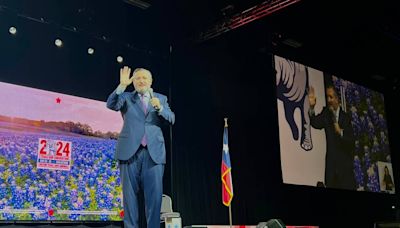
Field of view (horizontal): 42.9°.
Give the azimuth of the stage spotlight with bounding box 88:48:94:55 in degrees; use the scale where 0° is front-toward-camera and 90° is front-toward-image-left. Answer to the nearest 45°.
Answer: approximately 0°

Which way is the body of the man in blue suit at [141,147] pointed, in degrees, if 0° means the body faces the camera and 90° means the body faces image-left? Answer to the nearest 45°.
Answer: approximately 0°

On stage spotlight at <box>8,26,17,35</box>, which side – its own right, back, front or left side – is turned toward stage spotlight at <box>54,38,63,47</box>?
left

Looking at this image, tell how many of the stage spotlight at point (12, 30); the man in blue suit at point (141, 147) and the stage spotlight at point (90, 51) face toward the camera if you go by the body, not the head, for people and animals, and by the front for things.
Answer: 3

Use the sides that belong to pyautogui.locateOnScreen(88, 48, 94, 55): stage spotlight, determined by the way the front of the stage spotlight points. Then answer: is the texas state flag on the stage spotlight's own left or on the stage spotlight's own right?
on the stage spotlight's own left

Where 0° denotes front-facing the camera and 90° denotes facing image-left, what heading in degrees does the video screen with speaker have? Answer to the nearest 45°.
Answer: approximately 315°

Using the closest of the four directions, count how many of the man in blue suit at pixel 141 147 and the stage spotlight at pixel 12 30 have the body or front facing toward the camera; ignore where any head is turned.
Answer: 2

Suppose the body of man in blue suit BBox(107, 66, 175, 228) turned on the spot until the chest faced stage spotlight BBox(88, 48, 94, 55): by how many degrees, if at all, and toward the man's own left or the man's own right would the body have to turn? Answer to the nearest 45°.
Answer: approximately 180°

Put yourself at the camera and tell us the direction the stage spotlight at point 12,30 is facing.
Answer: facing the viewer

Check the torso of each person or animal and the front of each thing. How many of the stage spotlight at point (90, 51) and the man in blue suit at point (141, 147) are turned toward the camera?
2
